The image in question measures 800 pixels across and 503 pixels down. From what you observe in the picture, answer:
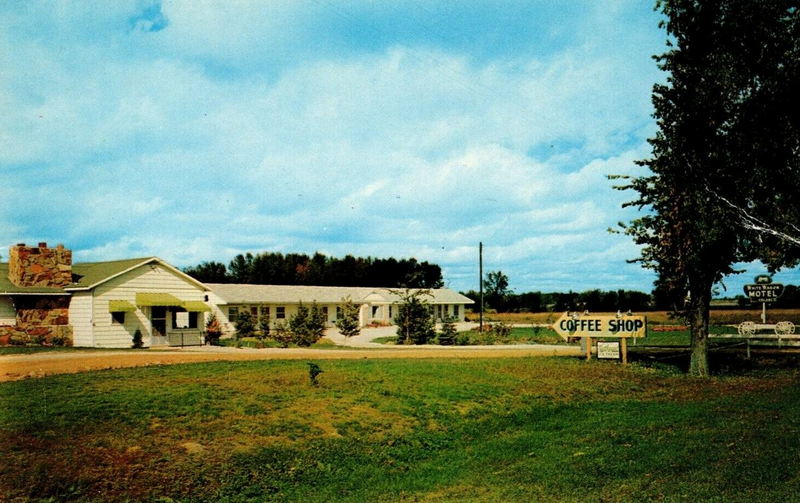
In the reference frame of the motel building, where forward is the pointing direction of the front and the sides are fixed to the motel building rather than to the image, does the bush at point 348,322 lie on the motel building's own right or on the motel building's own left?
on the motel building's own left

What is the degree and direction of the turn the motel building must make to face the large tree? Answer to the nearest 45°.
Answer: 0° — it already faces it

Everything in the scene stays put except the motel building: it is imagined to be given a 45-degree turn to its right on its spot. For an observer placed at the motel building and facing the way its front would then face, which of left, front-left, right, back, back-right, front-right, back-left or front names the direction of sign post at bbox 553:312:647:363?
front-left

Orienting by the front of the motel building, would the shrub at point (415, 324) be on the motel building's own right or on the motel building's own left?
on the motel building's own left

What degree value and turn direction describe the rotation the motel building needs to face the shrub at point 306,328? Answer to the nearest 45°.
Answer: approximately 45° to its left

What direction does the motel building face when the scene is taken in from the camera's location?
facing the viewer and to the right of the viewer
